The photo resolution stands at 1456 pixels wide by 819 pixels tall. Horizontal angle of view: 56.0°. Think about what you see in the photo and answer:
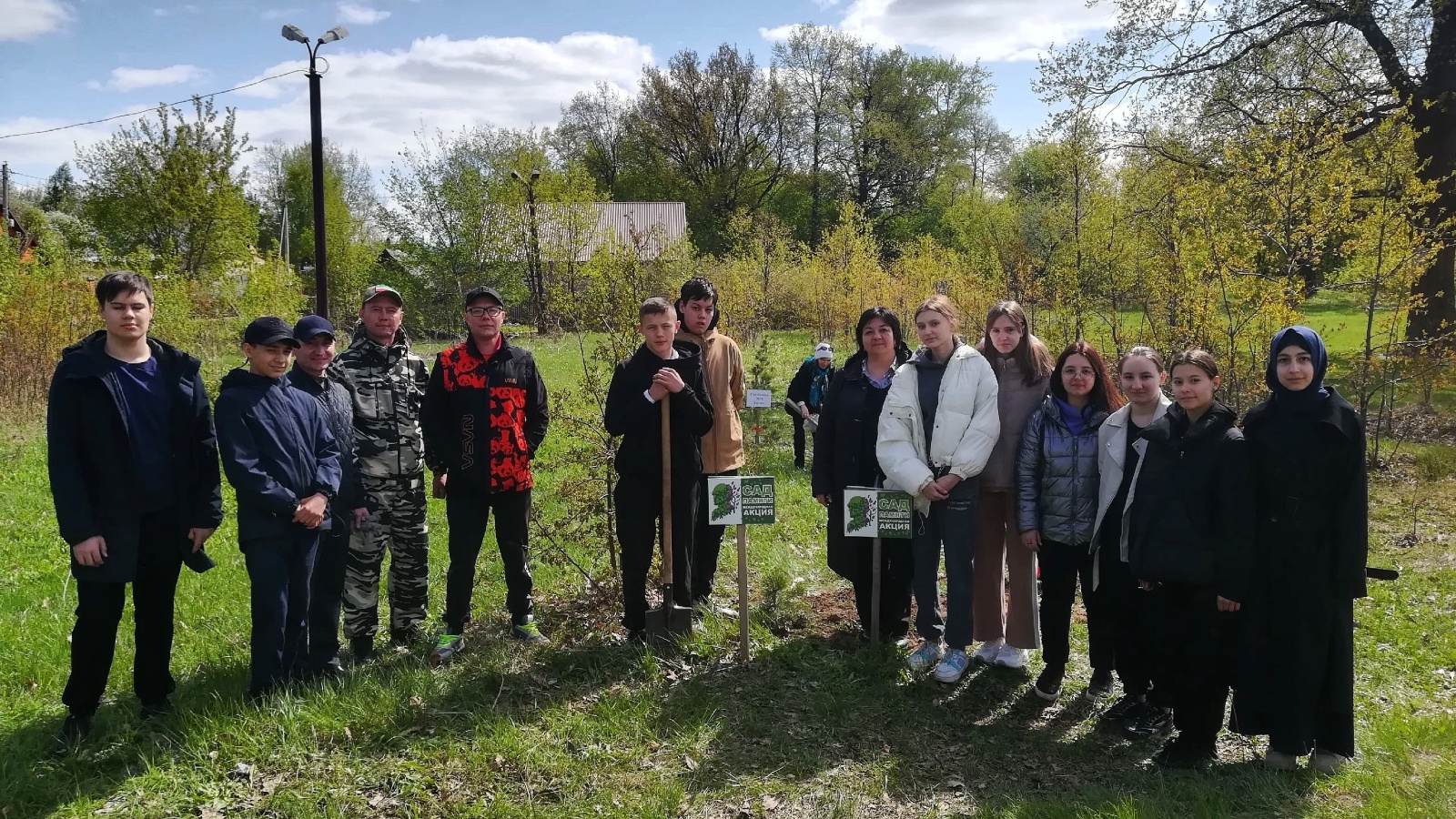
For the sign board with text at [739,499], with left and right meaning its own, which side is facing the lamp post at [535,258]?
back

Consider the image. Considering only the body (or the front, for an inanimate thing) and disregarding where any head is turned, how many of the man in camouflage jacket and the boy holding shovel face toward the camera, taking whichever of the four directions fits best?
2

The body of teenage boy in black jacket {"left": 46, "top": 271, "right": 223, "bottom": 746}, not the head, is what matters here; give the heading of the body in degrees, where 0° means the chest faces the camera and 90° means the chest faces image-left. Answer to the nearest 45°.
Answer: approximately 0°

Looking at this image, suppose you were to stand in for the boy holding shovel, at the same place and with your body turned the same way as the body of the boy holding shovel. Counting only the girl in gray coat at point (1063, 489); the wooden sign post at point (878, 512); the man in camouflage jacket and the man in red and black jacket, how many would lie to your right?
2

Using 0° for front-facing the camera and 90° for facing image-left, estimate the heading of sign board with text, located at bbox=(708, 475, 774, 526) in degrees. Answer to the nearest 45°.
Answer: approximately 0°
